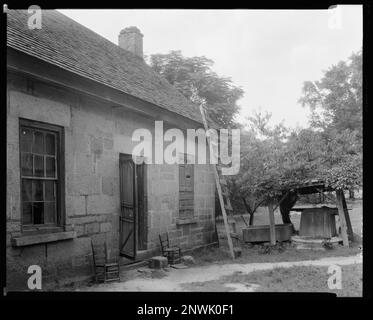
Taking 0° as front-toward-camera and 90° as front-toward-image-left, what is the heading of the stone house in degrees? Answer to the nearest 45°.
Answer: approximately 315°

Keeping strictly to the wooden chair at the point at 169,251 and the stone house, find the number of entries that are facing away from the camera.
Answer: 0

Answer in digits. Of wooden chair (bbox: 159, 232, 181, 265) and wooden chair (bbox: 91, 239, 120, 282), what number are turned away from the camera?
0

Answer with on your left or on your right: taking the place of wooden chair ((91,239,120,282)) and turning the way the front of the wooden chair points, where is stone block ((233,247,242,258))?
on your left

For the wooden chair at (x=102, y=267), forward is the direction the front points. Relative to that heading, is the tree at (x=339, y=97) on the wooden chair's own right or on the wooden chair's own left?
on the wooden chair's own left

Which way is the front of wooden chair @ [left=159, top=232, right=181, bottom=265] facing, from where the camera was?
facing the viewer and to the right of the viewer

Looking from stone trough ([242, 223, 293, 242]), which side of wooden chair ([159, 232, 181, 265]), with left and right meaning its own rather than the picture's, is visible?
left

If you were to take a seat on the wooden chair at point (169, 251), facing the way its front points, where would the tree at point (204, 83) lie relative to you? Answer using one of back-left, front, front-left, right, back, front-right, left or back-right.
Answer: back-left
